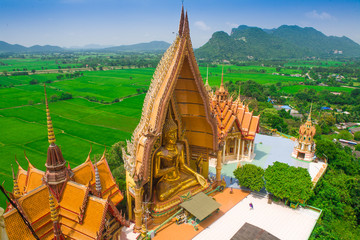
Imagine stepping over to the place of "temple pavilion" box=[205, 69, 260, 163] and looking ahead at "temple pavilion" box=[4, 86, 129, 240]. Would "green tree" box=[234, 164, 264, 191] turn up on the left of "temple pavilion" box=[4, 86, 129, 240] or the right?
left

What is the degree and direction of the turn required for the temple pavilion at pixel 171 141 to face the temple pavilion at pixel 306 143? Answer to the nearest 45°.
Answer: approximately 90° to its left

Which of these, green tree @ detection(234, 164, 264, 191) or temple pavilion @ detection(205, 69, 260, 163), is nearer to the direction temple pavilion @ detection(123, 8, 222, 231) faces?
the green tree

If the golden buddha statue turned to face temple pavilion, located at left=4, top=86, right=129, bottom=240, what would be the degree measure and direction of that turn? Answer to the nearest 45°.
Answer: approximately 90° to its right

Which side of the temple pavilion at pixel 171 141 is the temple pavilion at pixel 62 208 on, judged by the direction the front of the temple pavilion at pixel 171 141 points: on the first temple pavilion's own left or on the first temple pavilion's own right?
on the first temple pavilion's own right

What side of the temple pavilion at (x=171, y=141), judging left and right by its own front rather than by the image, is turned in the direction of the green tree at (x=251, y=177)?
left

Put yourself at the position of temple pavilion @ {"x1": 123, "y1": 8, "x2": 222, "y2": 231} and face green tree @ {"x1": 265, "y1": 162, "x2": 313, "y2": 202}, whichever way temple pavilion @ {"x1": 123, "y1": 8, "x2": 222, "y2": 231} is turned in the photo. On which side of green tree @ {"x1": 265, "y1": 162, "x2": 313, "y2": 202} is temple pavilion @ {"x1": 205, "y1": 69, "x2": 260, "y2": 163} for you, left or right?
left

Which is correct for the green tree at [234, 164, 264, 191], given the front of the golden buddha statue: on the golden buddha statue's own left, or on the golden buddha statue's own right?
on the golden buddha statue's own left

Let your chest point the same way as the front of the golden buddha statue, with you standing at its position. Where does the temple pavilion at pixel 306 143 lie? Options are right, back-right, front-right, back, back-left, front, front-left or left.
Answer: left
